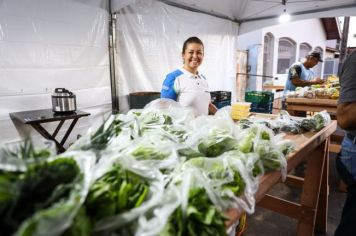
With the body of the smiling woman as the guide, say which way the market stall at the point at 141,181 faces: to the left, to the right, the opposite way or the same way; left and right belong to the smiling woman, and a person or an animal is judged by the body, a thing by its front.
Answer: the same way

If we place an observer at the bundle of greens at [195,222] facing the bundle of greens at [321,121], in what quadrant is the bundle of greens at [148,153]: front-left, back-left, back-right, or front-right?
front-left

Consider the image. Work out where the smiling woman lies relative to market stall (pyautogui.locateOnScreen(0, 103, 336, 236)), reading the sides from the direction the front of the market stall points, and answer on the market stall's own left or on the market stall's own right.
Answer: on the market stall's own left

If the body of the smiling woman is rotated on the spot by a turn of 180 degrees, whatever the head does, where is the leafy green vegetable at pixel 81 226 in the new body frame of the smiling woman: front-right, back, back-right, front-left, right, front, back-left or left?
back-left

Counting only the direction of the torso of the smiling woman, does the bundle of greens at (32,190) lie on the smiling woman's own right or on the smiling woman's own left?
on the smiling woman's own right

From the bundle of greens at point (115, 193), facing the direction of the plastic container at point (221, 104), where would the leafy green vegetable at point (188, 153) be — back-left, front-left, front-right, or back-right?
front-right

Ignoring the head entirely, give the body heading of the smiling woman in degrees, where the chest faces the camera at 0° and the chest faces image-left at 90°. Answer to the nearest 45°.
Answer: approximately 315°

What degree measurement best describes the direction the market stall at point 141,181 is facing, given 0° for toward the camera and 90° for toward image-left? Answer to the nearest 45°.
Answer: approximately 315°

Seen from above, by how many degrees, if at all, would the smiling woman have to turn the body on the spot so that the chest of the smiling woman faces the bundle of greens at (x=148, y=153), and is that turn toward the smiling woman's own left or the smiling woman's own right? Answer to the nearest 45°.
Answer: approximately 45° to the smiling woman's own right

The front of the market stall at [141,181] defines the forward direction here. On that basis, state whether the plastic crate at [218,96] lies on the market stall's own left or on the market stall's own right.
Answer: on the market stall's own left
